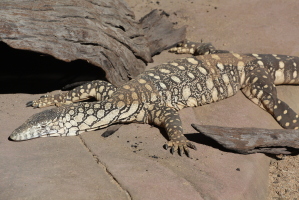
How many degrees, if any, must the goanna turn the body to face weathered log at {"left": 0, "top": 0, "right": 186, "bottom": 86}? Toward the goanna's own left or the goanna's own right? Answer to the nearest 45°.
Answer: approximately 45° to the goanna's own right

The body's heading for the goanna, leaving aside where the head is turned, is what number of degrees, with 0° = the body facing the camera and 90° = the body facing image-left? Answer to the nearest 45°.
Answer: approximately 45°
